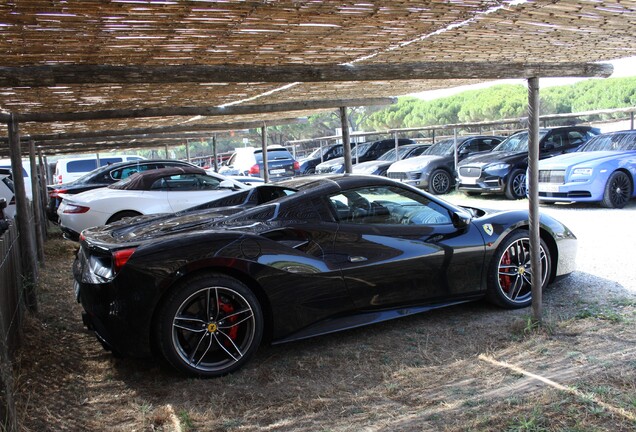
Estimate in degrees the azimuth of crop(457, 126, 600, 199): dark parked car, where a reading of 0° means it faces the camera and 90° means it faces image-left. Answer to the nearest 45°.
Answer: approximately 45°

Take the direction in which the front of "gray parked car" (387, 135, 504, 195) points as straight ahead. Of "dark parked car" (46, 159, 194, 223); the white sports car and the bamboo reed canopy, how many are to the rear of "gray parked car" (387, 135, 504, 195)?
0

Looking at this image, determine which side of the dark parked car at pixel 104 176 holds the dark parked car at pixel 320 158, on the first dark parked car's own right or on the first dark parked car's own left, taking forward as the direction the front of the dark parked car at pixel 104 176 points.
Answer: on the first dark parked car's own left

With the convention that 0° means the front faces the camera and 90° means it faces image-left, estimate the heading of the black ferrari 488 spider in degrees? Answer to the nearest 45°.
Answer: approximately 225°

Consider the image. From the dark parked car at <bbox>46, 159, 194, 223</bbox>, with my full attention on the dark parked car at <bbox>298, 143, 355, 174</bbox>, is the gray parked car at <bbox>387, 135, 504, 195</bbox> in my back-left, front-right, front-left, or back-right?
front-right

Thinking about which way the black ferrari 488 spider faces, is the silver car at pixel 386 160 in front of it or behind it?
in front

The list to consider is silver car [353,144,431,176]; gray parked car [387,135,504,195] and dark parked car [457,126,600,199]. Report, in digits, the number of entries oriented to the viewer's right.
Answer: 0

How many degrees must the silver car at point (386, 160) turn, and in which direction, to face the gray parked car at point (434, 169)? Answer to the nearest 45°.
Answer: approximately 45° to its left

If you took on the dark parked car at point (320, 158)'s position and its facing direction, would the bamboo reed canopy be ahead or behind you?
ahead

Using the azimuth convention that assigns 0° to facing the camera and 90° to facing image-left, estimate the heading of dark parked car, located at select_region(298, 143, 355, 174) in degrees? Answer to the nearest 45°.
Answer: approximately 45°

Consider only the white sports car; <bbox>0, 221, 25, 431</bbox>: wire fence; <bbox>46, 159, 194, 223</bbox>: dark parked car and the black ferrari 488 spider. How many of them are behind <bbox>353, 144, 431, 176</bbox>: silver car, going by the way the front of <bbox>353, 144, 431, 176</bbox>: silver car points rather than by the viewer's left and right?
0

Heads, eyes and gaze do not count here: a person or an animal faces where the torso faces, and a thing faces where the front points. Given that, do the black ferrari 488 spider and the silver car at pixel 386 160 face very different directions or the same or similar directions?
very different directions

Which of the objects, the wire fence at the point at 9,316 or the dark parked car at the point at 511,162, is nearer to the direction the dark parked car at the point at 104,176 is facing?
the dark parked car

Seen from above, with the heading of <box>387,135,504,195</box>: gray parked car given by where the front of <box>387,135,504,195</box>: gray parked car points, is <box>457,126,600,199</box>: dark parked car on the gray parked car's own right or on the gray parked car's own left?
on the gray parked car's own left

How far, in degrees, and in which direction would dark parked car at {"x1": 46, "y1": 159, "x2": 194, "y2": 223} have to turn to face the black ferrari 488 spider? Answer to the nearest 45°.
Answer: approximately 90° to its right

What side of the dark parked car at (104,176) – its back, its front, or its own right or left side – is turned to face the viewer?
right

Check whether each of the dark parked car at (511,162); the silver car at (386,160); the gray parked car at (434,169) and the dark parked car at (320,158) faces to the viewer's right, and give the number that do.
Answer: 0

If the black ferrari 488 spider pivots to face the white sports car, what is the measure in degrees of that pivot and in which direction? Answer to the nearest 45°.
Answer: approximately 90° to its left
